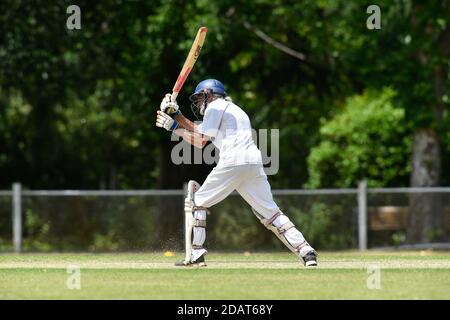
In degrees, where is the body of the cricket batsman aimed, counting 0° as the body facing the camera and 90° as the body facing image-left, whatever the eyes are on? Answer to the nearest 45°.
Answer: approximately 90°

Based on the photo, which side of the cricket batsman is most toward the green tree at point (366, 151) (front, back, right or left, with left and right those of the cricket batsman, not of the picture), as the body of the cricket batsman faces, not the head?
right
